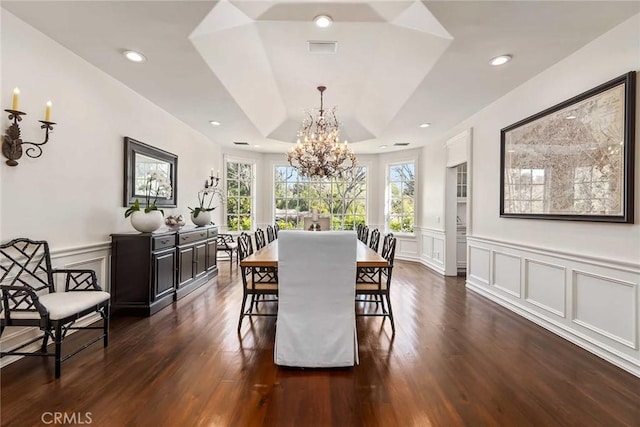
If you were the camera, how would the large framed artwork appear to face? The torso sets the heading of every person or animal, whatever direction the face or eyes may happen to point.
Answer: facing the viewer and to the left of the viewer

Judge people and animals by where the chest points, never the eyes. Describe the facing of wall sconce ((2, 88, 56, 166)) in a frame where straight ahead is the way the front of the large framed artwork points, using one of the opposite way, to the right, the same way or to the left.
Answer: the opposite way

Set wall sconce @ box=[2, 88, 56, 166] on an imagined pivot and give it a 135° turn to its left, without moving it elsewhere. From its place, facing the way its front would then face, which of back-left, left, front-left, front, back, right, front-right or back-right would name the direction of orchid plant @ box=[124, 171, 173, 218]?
front-right

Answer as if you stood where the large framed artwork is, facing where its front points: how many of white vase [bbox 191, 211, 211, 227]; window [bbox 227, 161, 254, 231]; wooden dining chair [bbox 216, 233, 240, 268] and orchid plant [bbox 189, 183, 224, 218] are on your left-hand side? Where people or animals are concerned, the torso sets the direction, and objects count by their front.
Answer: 0

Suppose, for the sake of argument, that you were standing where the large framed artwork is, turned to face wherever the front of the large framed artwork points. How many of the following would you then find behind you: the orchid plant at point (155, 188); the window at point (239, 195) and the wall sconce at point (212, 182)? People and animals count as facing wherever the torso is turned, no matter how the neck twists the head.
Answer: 0

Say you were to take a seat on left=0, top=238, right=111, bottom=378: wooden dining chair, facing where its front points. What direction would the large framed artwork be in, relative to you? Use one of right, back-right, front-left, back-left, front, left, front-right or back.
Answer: front

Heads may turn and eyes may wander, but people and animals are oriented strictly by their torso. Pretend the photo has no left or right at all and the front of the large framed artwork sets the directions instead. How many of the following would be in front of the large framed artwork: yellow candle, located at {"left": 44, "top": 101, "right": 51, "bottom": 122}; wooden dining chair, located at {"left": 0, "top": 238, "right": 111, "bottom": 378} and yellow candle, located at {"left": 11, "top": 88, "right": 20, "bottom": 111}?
3

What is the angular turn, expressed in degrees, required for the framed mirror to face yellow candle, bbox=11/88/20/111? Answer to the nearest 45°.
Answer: approximately 90° to its right

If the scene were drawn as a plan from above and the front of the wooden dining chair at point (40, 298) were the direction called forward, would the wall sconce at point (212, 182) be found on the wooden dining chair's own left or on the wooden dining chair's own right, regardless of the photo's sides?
on the wooden dining chair's own left

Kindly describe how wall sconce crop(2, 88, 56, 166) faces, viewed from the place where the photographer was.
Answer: facing the viewer and to the right of the viewer

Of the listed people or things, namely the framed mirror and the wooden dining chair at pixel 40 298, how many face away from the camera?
0

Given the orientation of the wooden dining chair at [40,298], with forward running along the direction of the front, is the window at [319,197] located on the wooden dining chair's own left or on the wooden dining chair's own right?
on the wooden dining chair's own left

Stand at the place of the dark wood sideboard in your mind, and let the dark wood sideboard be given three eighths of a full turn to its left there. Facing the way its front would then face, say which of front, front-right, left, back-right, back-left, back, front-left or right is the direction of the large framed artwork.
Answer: back-right

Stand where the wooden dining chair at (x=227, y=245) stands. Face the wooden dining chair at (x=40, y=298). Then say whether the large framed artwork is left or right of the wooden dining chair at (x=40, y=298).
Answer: left

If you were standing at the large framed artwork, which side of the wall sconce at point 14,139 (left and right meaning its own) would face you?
front

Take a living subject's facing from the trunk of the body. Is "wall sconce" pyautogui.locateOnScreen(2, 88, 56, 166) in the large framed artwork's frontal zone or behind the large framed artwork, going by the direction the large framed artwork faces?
frontal zone

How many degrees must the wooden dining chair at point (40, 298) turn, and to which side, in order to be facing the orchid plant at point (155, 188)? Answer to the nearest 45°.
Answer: approximately 90° to its left
